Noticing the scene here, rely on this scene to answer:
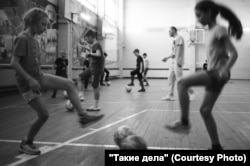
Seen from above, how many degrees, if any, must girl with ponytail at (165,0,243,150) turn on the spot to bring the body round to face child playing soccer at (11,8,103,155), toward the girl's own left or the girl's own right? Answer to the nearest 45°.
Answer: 0° — they already face them

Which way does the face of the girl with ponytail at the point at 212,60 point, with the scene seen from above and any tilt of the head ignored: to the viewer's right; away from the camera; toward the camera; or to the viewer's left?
to the viewer's left

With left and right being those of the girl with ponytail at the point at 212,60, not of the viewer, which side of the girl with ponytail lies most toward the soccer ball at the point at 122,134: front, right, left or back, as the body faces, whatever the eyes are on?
front

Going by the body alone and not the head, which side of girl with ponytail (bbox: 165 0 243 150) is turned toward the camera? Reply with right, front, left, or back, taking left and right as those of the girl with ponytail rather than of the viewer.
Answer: left
